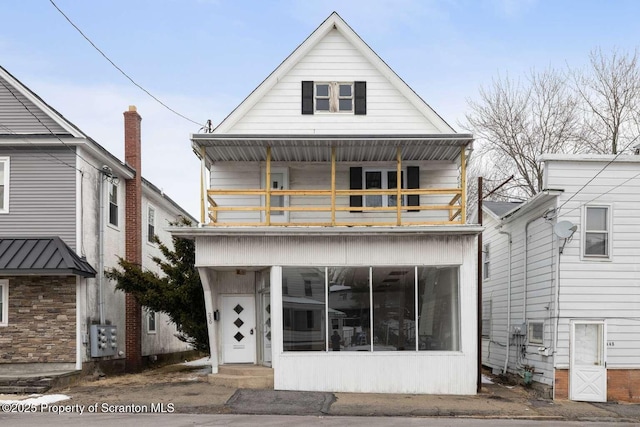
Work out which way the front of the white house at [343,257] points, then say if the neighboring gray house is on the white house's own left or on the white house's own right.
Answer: on the white house's own right

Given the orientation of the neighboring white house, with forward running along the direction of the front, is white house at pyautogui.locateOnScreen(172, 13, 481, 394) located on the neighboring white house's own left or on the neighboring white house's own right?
on the neighboring white house's own right

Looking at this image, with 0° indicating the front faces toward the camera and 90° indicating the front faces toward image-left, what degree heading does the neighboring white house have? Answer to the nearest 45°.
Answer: approximately 0°

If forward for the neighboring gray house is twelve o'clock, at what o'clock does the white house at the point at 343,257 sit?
The white house is roughly at 10 o'clock from the neighboring gray house.

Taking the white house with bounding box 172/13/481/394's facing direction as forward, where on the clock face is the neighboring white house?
The neighboring white house is roughly at 9 o'clock from the white house.
